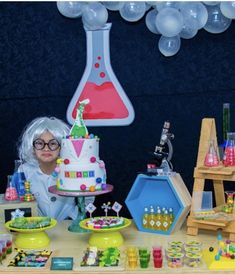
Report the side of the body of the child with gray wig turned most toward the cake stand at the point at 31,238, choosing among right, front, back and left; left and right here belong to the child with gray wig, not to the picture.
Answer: front

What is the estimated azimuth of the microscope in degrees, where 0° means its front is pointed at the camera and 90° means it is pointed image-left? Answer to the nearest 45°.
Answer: approximately 90°

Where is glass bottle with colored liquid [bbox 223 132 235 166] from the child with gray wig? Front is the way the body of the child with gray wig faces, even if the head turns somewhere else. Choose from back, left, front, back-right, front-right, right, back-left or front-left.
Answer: front-left

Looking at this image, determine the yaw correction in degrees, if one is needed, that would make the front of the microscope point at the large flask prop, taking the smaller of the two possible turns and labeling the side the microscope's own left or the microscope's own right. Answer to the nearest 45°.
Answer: approximately 45° to the microscope's own right

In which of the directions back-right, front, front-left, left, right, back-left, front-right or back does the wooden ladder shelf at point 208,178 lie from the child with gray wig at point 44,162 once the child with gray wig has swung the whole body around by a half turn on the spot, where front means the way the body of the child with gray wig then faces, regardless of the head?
back-right

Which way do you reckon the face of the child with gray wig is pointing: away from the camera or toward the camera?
toward the camera

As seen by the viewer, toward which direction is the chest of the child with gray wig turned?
toward the camera

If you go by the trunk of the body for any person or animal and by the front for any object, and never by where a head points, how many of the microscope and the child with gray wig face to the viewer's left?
1

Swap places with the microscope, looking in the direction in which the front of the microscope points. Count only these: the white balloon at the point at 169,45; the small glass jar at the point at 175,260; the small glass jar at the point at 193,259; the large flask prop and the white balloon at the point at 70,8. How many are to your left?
2

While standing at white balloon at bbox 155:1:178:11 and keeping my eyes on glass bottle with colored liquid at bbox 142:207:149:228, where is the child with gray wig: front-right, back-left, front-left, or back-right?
front-right

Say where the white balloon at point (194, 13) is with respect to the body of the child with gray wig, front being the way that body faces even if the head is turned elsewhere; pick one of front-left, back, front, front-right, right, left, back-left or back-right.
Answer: left
